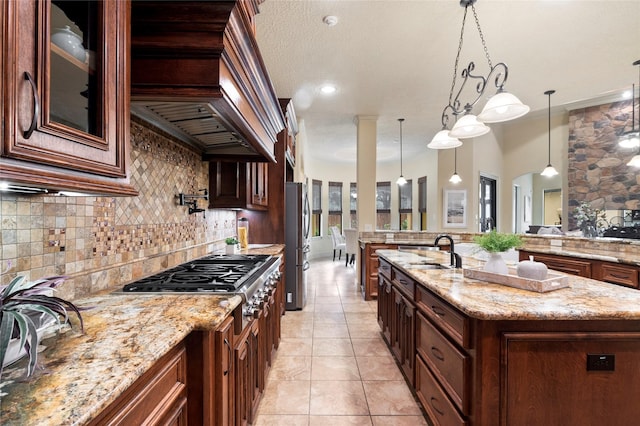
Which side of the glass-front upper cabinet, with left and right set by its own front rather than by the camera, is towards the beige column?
left

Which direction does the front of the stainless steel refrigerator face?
to the viewer's right

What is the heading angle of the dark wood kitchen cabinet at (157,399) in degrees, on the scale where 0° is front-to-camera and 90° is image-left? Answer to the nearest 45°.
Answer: approximately 315°

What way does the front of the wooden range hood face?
to the viewer's right

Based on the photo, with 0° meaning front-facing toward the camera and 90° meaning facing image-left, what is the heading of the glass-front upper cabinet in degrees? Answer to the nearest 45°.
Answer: approximately 315°
